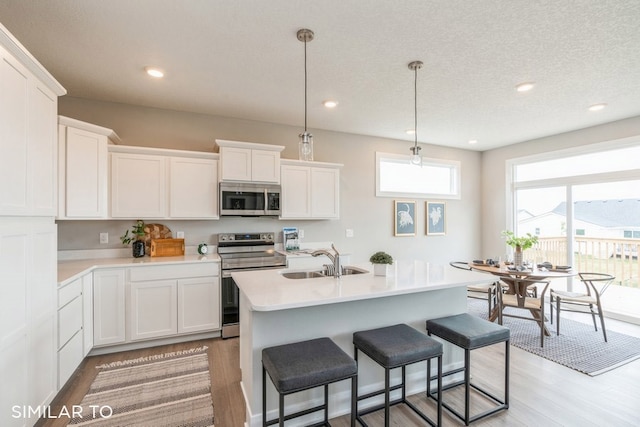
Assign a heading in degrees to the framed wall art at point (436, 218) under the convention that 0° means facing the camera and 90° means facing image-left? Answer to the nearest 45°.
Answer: approximately 315°

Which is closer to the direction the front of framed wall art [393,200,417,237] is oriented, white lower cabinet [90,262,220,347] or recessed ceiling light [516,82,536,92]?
the recessed ceiling light

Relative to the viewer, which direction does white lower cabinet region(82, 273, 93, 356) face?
to the viewer's right

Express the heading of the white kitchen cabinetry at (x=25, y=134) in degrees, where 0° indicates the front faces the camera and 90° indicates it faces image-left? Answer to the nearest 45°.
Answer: approximately 270°

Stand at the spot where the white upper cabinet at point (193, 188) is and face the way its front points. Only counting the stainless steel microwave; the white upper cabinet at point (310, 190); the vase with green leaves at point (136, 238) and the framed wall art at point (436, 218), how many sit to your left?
3

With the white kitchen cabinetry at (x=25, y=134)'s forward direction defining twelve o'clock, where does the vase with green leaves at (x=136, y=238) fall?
The vase with green leaves is roughly at 10 o'clock from the white kitchen cabinetry.

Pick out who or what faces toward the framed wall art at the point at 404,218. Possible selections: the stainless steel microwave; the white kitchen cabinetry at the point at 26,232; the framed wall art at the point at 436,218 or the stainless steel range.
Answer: the white kitchen cabinetry

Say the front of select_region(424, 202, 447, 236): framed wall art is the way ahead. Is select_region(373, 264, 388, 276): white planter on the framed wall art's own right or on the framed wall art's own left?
on the framed wall art's own right

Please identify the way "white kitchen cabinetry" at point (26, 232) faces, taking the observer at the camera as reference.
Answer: facing to the right of the viewer

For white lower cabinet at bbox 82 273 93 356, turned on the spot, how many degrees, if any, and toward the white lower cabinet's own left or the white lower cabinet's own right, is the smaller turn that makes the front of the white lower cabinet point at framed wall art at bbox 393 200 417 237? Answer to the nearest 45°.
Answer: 0° — it already faces it
